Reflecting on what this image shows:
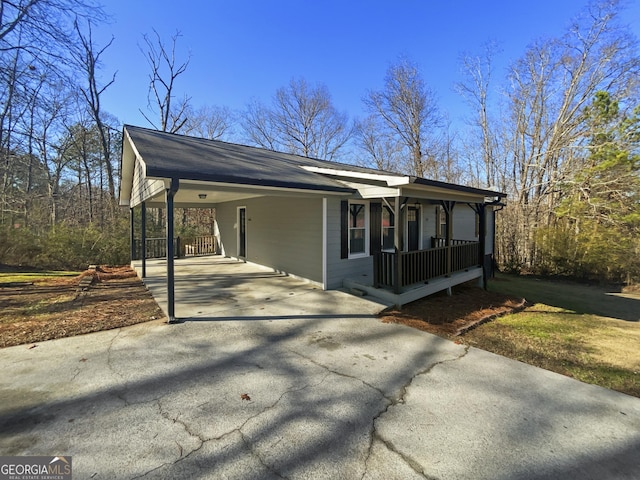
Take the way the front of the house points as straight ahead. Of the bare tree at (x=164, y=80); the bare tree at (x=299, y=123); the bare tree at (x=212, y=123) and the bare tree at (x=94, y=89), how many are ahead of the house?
0

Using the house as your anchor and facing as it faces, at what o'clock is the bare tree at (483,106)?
The bare tree is roughly at 9 o'clock from the house.

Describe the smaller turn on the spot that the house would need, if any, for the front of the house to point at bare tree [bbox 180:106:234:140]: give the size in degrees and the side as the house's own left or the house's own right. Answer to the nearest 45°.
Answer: approximately 180°

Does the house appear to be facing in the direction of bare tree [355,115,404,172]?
no

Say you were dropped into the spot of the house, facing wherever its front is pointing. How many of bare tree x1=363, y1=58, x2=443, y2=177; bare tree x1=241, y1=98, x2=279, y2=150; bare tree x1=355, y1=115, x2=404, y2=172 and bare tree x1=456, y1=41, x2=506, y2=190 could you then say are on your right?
0

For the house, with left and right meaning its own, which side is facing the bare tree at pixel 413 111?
left

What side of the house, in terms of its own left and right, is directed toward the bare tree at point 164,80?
back

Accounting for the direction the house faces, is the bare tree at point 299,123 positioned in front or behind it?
behind

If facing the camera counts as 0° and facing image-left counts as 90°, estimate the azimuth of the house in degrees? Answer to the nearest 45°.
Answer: approximately 315°

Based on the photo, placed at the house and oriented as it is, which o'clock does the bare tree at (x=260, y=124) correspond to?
The bare tree is roughly at 7 o'clock from the house.

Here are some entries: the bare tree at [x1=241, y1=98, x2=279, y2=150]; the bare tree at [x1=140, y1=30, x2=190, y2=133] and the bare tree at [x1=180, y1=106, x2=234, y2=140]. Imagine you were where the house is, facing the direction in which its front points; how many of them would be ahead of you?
0

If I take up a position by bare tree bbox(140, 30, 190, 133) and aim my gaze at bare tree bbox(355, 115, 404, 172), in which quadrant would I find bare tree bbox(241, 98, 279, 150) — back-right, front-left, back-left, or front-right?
front-left

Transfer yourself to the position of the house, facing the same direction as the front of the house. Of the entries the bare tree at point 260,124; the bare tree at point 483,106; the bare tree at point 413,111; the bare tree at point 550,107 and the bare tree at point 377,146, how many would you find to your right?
0

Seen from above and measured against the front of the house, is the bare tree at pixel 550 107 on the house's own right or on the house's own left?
on the house's own left

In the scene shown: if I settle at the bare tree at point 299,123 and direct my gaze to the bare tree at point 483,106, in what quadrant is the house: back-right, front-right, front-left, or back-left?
front-right

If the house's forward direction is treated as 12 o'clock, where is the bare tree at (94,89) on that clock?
The bare tree is roughly at 6 o'clock from the house.

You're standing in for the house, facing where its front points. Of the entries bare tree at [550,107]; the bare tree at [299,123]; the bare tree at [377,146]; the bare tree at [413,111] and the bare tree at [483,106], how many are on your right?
0
